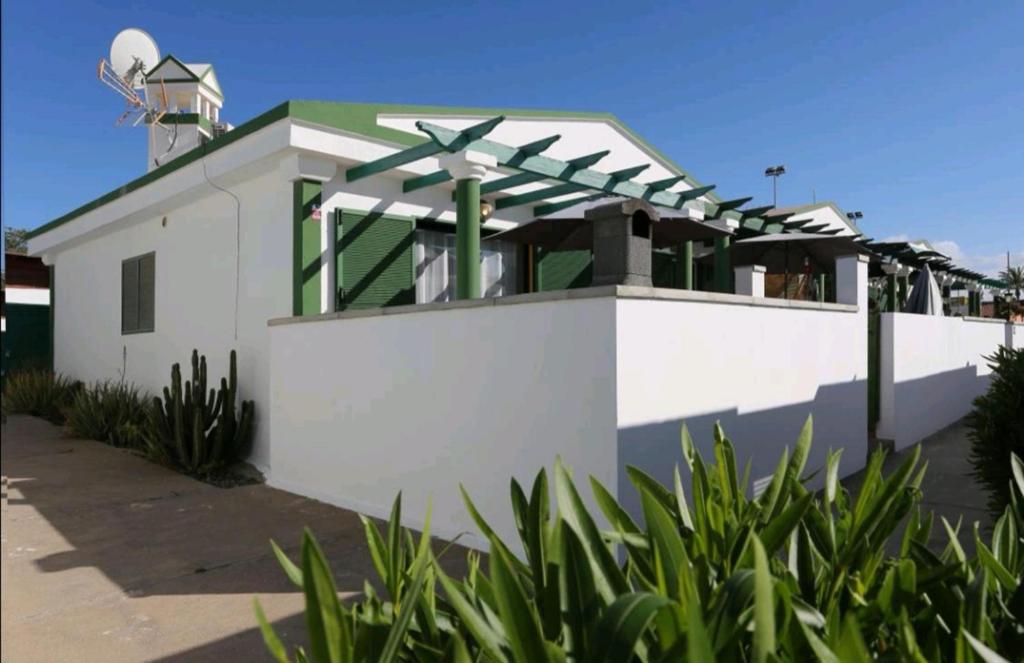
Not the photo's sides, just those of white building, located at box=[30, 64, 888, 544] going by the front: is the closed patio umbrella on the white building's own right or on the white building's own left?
on the white building's own left

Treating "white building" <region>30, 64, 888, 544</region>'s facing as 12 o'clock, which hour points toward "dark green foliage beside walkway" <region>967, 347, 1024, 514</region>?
The dark green foliage beside walkway is roughly at 12 o'clock from the white building.

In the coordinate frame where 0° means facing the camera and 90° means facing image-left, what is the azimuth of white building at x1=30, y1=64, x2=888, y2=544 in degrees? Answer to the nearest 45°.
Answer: approximately 315°

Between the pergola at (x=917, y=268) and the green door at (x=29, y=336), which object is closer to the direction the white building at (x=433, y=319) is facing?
the pergola

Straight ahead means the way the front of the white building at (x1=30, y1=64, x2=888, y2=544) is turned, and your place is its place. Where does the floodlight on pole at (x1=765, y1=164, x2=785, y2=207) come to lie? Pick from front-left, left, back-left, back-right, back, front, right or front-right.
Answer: left

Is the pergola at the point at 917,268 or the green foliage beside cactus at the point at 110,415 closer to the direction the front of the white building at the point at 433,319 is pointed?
the pergola

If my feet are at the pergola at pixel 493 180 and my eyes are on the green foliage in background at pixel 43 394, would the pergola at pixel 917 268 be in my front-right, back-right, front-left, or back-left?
back-right

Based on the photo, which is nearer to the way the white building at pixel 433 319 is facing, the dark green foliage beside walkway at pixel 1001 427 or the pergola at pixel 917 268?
the dark green foliage beside walkway

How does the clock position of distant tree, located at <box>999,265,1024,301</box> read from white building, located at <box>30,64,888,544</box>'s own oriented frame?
The distant tree is roughly at 9 o'clock from the white building.

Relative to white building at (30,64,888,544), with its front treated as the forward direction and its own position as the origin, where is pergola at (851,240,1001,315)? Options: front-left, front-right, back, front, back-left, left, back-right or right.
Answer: left
